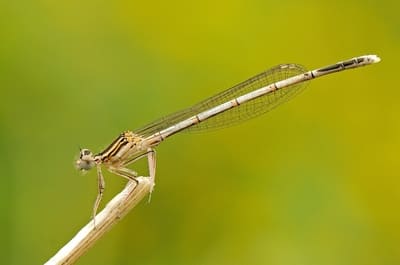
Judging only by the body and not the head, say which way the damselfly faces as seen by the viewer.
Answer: to the viewer's left
